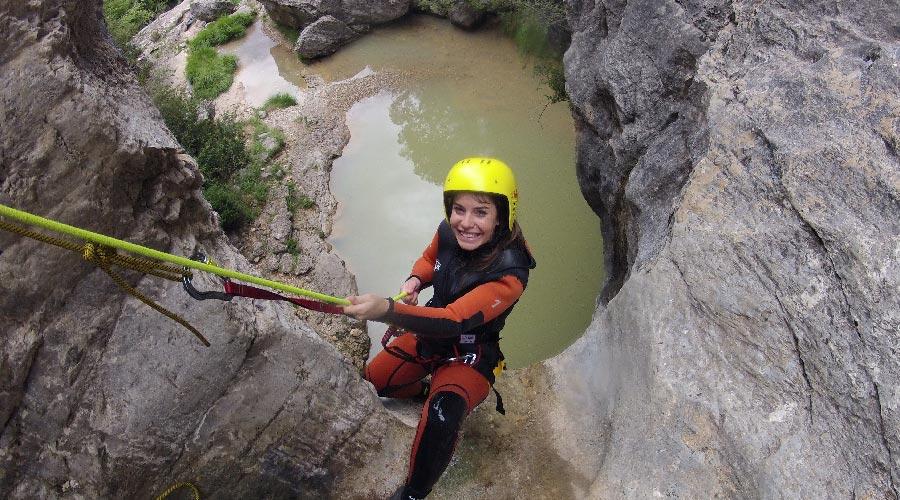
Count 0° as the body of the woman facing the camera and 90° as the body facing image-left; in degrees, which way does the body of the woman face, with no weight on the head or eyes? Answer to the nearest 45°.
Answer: approximately 45°

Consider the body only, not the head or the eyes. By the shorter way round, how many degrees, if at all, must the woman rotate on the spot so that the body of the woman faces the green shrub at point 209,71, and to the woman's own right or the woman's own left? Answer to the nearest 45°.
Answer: approximately 90° to the woman's own right

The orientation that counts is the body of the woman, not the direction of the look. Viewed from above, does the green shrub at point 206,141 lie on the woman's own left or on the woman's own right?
on the woman's own right

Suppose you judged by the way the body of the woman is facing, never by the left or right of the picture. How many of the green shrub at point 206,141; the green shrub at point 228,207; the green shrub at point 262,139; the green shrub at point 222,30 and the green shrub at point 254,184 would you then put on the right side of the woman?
5

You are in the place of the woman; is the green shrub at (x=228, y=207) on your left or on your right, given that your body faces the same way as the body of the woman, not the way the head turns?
on your right

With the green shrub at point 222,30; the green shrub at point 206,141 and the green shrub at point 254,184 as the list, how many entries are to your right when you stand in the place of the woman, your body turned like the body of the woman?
3

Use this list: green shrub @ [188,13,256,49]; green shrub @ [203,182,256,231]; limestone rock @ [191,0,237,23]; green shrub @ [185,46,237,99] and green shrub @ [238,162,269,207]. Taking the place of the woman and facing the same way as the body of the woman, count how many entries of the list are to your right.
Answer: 5

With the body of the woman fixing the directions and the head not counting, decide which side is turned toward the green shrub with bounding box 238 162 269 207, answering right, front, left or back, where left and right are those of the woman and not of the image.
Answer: right

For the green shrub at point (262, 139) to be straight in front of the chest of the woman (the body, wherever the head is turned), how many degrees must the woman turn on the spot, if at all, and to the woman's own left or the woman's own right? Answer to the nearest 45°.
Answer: approximately 90° to the woman's own right

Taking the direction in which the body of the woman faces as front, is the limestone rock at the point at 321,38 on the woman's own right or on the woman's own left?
on the woman's own right

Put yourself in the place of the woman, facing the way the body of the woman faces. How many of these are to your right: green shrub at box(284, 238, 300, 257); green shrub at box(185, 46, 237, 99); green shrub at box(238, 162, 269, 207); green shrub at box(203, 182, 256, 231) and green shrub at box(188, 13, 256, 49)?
5
